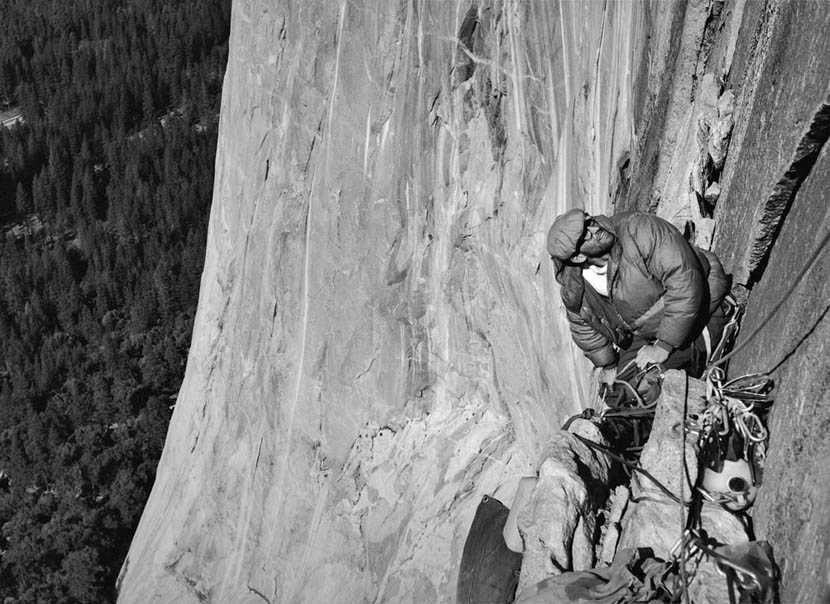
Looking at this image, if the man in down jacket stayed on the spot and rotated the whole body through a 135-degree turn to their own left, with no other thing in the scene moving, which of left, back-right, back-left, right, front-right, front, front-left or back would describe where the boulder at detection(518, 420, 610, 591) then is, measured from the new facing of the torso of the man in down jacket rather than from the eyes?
right

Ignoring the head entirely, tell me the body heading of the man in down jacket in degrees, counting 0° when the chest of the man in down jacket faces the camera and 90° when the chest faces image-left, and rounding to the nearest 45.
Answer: approximately 45°
